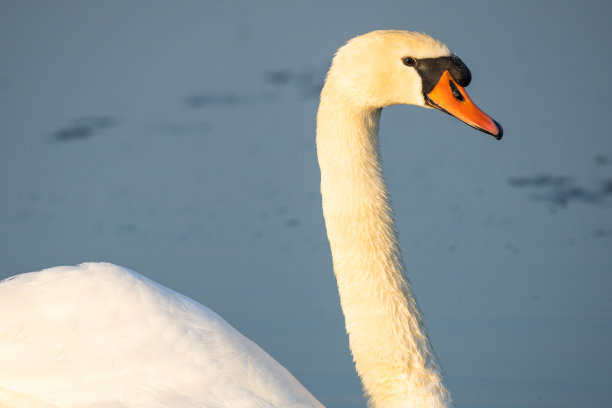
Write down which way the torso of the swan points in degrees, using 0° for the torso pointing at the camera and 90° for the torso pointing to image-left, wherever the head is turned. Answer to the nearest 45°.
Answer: approximately 270°
